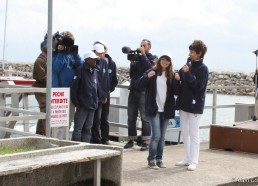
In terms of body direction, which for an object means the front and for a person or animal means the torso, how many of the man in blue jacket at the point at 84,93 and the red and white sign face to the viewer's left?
0

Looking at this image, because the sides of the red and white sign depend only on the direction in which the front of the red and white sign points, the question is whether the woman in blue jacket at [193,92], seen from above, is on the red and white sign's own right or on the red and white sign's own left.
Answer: on the red and white sign's own left

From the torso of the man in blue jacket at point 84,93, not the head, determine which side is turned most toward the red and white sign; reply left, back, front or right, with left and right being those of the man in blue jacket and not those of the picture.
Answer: right

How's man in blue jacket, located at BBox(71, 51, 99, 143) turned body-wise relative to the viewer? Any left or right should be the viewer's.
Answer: facing the viewer and to the right of the viewer

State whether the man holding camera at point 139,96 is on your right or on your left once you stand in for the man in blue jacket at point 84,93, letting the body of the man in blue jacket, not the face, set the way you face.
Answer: on your left

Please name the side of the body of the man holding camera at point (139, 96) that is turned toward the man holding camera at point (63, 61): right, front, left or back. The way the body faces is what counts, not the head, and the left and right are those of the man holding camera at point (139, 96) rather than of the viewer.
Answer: front

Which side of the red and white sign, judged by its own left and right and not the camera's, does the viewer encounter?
front

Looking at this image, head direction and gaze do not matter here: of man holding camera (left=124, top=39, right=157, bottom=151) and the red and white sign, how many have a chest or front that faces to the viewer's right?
0

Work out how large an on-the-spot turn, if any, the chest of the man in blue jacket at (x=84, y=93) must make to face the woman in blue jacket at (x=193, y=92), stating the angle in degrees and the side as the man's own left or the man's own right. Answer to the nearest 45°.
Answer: approximately 45° to the man's own left

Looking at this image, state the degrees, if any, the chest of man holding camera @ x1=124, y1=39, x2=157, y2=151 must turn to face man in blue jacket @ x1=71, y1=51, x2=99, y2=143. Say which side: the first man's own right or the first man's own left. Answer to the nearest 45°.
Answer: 0° — they already face them

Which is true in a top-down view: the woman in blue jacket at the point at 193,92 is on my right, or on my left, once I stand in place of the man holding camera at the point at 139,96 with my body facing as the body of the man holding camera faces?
on my left
